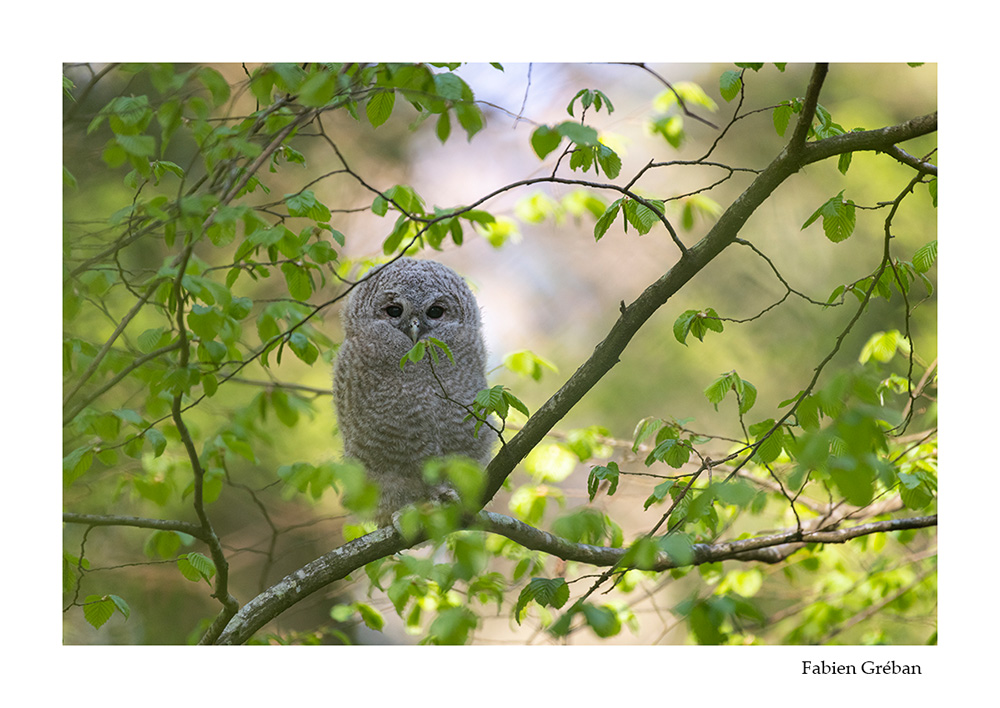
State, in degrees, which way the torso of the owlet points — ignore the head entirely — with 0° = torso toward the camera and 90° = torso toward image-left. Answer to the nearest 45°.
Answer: approximately 0°
